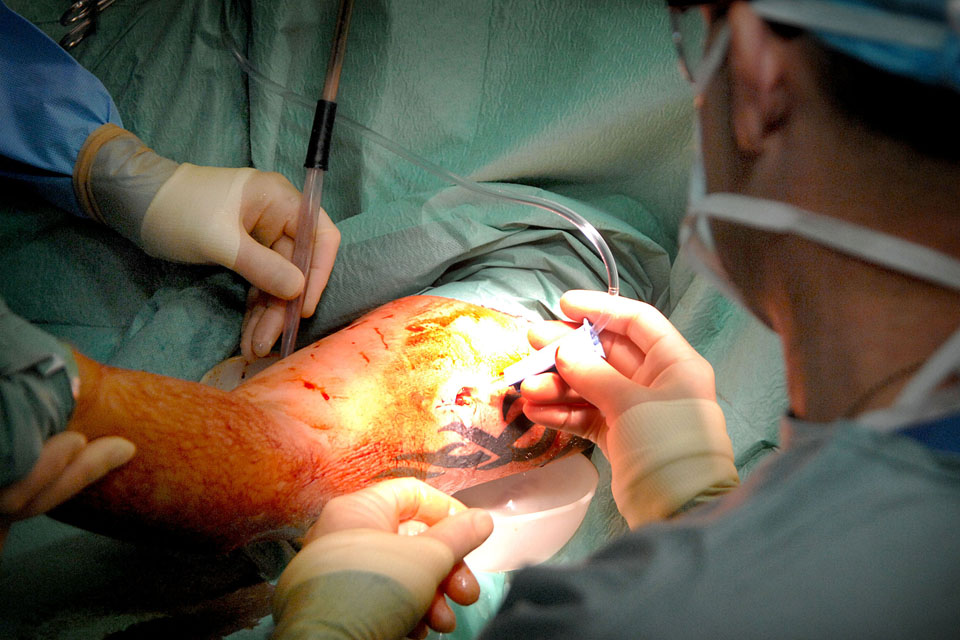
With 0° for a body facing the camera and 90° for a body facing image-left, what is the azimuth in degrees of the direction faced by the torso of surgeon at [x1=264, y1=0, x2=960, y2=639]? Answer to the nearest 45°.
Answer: approximately 135°

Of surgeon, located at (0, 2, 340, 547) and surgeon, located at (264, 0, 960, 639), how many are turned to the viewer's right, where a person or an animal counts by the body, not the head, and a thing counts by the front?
1

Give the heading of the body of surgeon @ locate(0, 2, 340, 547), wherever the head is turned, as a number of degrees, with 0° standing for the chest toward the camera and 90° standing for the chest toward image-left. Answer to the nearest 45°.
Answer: approximately 270°

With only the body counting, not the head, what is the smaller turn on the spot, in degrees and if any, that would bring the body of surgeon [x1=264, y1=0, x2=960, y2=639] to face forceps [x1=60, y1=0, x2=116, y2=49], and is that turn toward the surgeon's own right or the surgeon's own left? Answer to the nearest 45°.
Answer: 0° — they already face it

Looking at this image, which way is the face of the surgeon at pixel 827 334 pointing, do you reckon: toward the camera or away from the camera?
away from the camera
